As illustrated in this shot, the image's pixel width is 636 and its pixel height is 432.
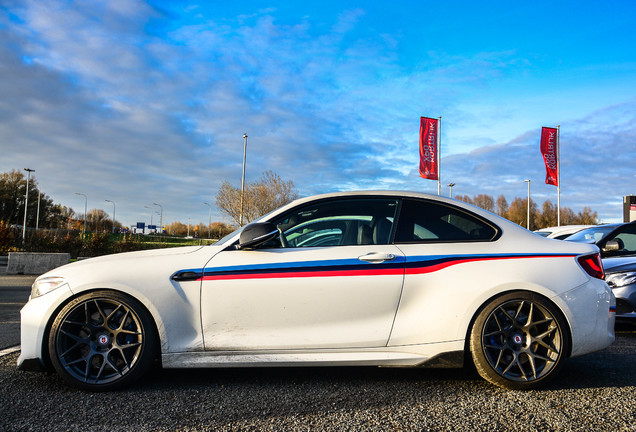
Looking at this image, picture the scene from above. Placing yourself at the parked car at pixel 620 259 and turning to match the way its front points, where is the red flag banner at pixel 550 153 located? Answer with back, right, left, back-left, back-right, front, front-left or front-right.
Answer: back-right

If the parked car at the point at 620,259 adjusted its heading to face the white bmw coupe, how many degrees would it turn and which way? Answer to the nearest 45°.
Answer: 0° — it already faces it

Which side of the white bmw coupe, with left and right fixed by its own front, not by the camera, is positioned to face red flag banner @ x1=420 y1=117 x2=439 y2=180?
right

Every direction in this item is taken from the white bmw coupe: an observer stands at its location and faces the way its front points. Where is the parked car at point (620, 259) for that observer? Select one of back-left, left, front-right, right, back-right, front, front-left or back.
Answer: back-right

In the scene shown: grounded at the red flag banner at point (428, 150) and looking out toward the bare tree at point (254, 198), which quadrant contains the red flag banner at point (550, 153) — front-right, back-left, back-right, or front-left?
back-right

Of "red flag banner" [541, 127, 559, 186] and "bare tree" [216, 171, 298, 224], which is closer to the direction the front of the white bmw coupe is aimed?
the bare tree

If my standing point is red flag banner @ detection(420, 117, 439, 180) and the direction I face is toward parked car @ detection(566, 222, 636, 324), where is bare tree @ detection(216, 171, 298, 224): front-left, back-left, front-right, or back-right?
back-right

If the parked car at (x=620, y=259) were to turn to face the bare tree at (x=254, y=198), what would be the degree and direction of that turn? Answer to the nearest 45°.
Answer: approximately 90° to its right

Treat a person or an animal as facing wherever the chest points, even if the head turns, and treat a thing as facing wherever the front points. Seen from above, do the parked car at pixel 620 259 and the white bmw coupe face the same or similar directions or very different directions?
same or similar directions

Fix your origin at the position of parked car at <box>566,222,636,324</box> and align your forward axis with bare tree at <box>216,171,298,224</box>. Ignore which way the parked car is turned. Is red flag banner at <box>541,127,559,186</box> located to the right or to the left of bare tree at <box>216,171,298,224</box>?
right

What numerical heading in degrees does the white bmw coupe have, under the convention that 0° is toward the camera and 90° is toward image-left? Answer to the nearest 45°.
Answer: approximately 90°

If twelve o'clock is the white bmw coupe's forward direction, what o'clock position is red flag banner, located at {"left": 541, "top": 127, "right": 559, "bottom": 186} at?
The red flag banner is roughly at 4 o'clock from the white bmw coupe.

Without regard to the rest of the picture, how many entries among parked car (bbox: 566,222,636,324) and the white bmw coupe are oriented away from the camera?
0
